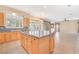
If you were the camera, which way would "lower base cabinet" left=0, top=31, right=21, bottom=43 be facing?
facing the viewer and to the right of the viewer
